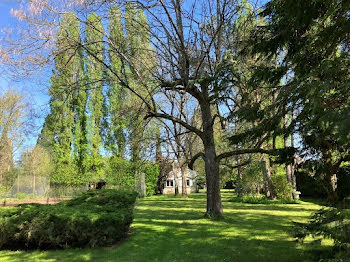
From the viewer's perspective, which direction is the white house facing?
toward the camera

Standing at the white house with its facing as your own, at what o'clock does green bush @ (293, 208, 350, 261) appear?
The green bush is roughly at 12 o'clock from the white house.

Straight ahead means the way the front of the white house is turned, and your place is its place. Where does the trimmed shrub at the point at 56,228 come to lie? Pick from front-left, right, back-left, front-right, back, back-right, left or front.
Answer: front

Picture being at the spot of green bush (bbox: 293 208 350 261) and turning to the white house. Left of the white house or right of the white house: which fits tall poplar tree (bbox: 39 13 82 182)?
left

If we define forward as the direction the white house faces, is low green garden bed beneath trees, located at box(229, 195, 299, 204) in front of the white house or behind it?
in front

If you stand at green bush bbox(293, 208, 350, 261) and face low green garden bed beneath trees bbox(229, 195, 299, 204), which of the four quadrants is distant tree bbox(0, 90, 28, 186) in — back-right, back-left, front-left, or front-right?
front-left

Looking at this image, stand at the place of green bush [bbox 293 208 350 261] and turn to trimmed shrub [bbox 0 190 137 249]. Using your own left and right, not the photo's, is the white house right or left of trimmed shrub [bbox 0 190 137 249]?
right

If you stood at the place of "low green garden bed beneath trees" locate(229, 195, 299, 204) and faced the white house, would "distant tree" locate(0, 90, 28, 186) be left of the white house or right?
left
